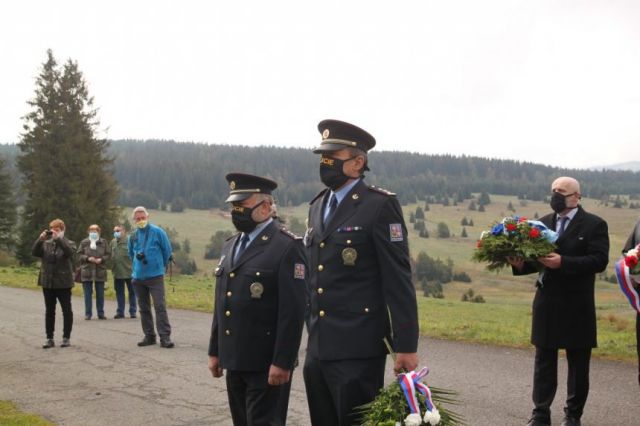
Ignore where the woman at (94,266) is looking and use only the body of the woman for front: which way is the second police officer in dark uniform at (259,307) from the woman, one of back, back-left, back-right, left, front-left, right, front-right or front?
front

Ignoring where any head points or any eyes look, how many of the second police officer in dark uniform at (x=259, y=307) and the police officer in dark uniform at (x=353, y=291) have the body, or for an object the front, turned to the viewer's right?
0

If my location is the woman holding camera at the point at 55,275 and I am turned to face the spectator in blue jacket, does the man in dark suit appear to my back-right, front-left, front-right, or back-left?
front-right

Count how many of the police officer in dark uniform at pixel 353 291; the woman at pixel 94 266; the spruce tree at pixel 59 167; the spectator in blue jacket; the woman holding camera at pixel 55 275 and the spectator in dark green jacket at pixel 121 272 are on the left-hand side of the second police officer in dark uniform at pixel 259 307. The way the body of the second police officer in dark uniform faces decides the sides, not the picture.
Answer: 1

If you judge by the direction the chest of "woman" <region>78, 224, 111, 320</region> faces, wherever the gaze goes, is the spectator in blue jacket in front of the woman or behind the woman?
in front

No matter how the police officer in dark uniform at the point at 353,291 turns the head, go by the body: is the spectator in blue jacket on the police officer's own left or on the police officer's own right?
on the police officer's own right

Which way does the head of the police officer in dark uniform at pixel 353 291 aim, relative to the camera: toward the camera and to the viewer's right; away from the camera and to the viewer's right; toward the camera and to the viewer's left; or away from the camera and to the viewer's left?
toward the camera and to the viewer's left

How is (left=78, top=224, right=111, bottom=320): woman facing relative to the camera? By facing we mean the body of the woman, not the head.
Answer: toward the camera

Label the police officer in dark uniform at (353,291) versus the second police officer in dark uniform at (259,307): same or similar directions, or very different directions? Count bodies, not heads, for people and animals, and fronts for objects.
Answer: same or similar directions

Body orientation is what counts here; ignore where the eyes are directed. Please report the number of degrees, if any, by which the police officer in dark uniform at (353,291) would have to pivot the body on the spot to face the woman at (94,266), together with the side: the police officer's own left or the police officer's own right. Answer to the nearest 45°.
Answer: approximately 90° to the police officer's own right

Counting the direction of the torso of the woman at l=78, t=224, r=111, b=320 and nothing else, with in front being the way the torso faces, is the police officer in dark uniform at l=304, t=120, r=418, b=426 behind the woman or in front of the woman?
in front

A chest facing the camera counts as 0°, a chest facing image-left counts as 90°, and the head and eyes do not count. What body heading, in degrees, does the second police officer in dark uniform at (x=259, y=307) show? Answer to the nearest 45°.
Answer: approximately 45°
